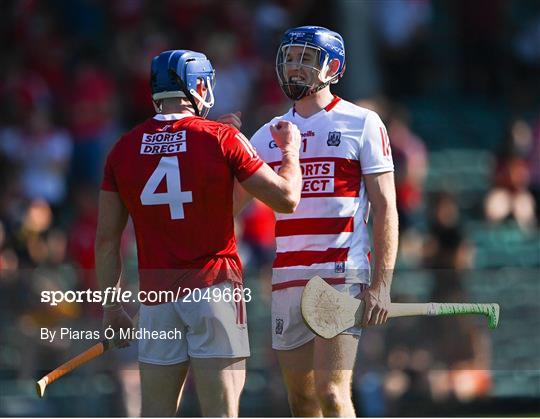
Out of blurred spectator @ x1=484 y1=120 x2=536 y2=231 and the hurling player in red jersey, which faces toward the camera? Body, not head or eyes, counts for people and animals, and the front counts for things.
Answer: the blurred spectator

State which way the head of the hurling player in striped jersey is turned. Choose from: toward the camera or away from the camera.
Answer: toward the camera

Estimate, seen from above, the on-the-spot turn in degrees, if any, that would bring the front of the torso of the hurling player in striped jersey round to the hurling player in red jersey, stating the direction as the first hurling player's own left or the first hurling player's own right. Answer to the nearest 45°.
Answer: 0° — they already face them

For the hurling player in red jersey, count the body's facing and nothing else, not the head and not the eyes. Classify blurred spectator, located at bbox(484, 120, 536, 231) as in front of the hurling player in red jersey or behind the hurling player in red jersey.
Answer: in front

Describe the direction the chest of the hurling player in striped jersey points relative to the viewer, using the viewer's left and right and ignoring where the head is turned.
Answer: facing the viewer and to the left of the viewer

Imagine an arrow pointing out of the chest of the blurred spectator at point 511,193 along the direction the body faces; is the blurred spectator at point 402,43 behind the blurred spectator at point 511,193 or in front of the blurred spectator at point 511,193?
behind

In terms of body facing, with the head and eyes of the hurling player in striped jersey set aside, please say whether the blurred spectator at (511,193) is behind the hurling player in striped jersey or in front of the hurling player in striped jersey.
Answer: behind

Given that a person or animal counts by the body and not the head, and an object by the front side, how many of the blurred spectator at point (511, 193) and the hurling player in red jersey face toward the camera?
1

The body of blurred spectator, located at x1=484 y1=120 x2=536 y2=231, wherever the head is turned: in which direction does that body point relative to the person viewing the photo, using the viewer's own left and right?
facing the viewer

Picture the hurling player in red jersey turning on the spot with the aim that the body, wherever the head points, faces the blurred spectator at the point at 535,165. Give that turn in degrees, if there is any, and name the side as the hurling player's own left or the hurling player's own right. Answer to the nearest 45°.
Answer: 0° — they already face them

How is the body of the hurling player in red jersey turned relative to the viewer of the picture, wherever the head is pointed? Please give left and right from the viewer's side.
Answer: facing away from the viewer and to the right of the viewer

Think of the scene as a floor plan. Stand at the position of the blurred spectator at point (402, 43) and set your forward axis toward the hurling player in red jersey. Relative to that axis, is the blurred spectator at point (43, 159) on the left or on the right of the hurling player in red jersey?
right
